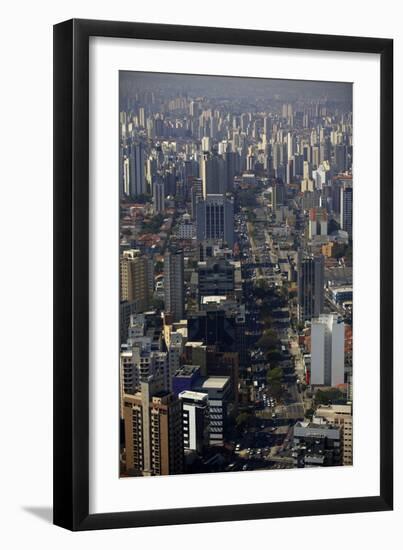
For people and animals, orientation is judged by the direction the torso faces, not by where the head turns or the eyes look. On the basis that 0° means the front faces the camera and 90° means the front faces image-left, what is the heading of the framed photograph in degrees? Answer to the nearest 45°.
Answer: approximately 315°
